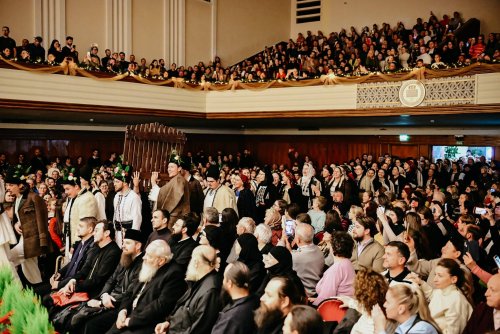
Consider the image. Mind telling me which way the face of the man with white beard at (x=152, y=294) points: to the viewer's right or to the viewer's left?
to the viewer's left

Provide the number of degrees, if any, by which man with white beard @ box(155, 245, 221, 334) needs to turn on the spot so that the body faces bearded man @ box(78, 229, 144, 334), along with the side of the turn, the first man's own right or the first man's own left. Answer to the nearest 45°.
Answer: approximately 45° to the first man's own right

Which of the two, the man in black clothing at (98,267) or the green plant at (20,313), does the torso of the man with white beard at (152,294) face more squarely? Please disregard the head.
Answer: the green plant

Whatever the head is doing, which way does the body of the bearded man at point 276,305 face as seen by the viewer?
to the viewer's left

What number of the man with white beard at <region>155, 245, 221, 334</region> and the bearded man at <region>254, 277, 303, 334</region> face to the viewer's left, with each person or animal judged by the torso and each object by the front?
2

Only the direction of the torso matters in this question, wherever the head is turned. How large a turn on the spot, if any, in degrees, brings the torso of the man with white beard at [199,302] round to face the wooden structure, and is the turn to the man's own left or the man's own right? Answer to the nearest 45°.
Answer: approximately 90° to the man's own right

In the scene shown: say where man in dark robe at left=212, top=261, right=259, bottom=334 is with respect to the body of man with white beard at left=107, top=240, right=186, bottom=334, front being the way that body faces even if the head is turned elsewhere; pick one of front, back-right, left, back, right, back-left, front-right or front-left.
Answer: back-left

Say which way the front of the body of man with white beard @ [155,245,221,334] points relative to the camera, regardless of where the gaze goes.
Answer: to the viewer's left

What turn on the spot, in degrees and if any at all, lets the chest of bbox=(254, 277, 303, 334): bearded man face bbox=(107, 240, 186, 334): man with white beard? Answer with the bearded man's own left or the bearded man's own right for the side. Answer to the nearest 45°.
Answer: approximately 45° to the bearded man's own right

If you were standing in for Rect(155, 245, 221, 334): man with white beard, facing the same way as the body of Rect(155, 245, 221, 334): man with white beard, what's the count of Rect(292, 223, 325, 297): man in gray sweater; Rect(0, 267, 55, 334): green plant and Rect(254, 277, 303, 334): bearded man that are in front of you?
1

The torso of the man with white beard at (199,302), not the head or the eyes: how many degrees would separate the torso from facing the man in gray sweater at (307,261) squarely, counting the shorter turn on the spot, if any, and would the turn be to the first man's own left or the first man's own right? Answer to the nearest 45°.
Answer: approximately 135° to the first man's own right

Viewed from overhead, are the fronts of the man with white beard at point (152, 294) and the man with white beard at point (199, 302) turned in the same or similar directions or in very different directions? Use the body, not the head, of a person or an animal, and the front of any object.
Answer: same or similar directions

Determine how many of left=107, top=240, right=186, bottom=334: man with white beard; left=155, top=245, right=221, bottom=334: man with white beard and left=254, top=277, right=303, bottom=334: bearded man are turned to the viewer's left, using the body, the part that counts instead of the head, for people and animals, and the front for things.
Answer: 3

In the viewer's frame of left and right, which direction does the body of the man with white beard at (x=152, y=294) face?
facing to the left of the viewer

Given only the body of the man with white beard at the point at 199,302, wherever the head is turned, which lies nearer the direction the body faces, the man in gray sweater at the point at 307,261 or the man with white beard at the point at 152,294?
the man with white beard

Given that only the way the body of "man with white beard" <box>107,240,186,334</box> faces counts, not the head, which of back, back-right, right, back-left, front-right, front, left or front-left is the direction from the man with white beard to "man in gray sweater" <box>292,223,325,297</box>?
back

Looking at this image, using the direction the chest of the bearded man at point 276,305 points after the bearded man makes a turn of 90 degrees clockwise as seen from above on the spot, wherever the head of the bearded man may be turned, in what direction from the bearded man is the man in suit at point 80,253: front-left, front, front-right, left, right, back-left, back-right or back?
front-left
